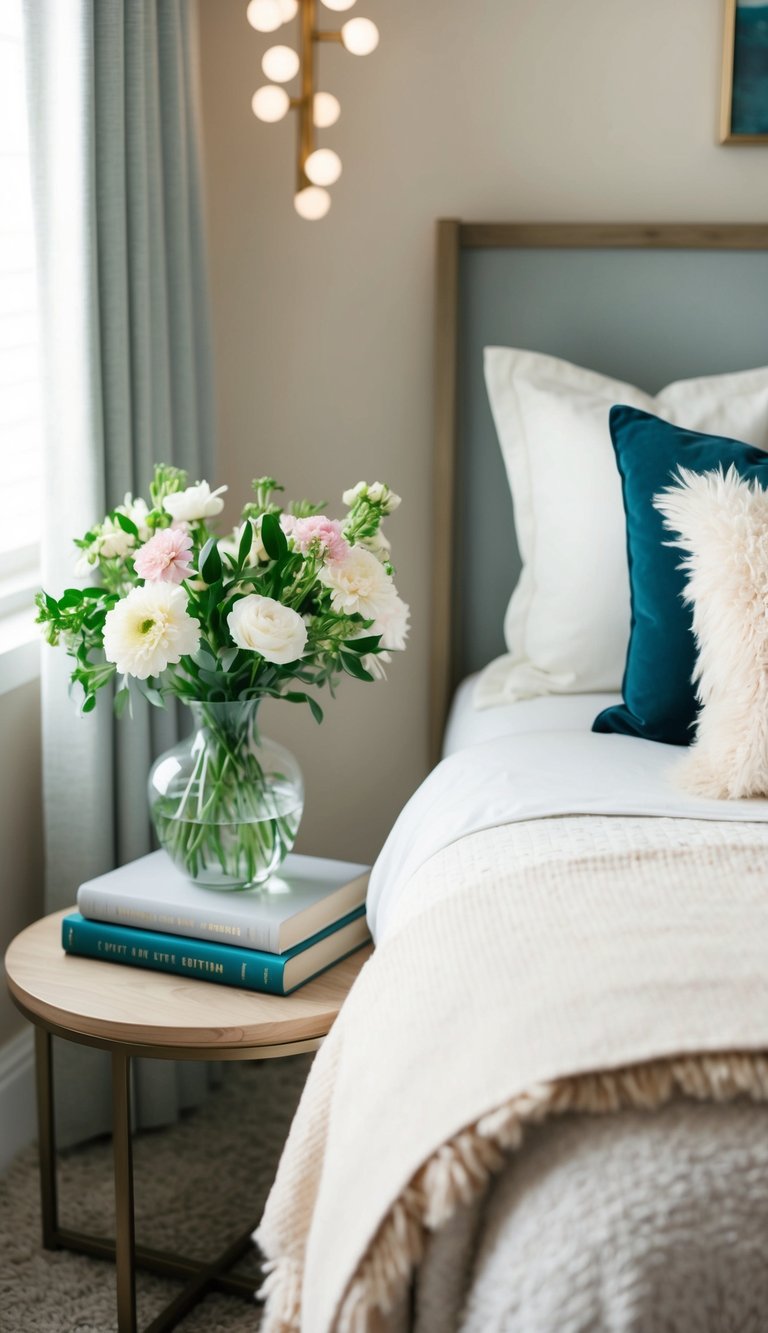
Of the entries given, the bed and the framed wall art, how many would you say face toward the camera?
2

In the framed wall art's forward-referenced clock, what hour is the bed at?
The bed is roughly at 12 o'clock from the framed wall art.

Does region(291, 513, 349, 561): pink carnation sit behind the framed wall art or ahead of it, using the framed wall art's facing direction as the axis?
ahead

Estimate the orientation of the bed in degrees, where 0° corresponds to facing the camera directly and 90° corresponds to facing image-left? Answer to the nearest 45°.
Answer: approximately 0°

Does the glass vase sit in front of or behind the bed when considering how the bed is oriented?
behind

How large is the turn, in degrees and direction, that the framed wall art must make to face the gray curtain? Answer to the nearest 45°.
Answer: approximately 45° to its right

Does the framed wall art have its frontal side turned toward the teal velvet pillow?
yes
